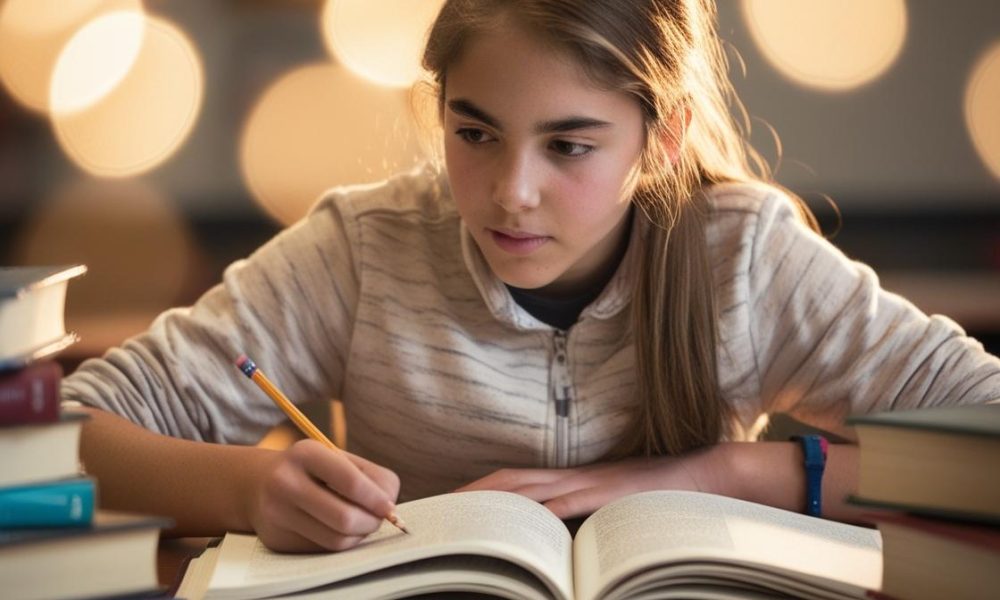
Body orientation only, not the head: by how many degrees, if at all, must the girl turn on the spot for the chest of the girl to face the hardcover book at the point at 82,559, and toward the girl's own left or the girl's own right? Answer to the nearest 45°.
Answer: approximately 45° to the girl's own right

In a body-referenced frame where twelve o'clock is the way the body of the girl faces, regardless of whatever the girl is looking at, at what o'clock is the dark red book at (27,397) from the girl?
The dark red book is roughly at 1 o'clock from the girl.

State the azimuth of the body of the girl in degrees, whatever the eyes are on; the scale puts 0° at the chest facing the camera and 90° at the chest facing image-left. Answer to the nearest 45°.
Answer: approximately 0°

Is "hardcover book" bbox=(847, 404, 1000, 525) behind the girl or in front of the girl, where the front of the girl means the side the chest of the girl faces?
in front

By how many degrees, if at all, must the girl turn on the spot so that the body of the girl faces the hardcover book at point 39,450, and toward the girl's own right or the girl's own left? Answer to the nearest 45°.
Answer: approximately 45° to the girl's own right

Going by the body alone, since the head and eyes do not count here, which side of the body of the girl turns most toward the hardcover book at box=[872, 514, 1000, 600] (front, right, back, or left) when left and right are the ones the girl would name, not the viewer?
front
